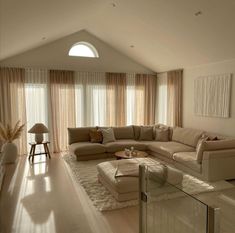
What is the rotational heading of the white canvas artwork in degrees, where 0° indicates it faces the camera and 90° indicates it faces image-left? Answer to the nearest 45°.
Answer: approximately 45°

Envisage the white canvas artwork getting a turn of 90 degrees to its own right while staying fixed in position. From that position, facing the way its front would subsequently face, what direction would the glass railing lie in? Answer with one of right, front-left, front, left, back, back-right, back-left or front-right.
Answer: back-left

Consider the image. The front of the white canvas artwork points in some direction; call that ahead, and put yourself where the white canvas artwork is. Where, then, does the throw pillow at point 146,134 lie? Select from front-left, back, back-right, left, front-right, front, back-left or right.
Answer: front-right

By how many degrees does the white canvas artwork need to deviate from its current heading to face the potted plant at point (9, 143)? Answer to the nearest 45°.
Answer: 0° — it already faces it

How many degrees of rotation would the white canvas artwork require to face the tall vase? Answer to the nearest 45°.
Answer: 0° — it already faces it

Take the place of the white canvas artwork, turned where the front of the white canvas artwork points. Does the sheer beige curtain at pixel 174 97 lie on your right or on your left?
on your right
